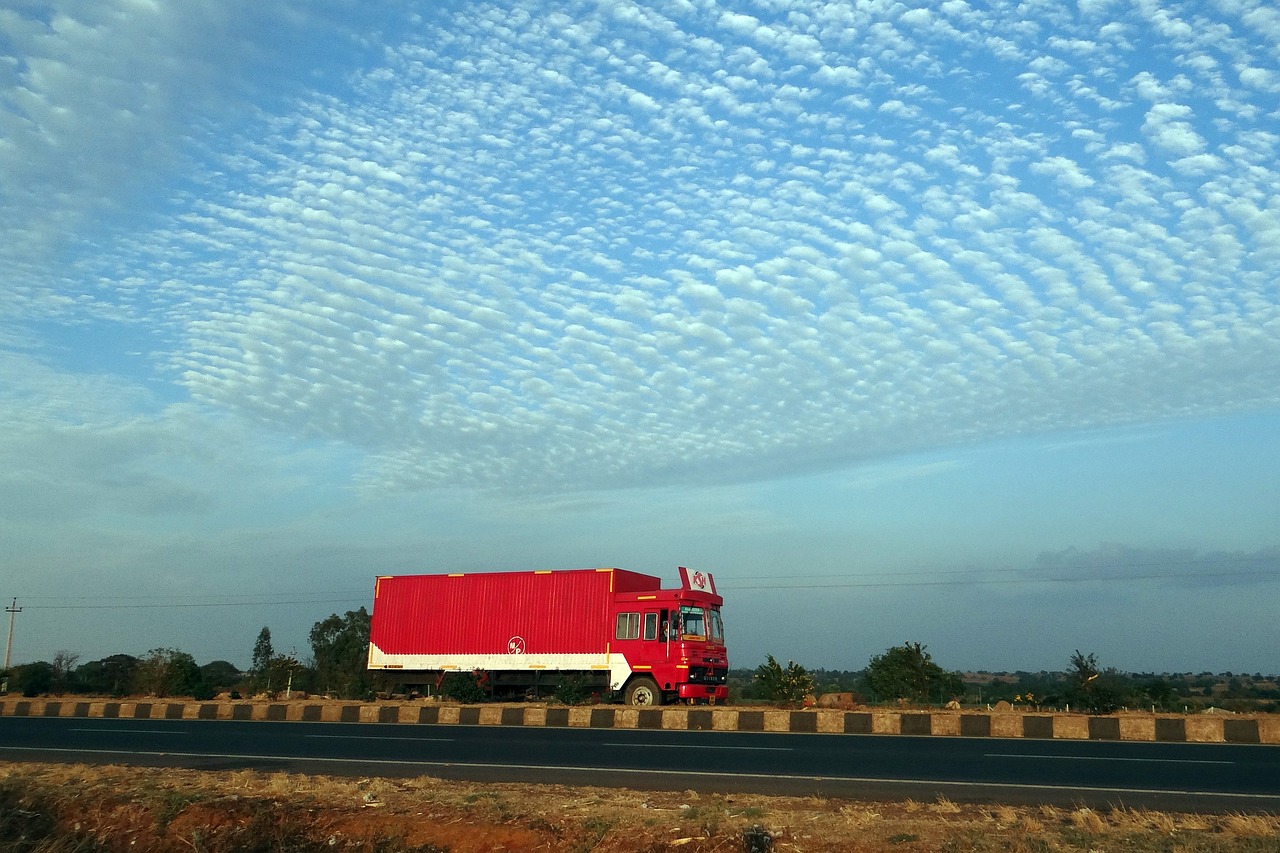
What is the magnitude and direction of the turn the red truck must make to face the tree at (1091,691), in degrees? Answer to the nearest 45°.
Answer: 0° — it already faces it

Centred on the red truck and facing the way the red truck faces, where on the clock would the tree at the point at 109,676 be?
The tree is roughly at 6 o'clock from the red truck.

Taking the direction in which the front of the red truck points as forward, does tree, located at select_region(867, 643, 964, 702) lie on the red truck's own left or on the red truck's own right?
on the red truck's own left

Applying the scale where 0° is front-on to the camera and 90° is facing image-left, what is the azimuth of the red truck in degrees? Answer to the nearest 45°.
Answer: approximately 315°

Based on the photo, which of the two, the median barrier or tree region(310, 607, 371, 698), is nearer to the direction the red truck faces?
the median barrier

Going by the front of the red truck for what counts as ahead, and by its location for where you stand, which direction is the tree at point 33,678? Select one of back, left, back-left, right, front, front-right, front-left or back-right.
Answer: back

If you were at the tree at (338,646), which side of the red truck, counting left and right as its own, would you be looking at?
back
